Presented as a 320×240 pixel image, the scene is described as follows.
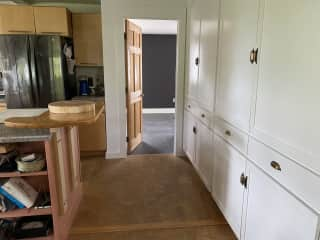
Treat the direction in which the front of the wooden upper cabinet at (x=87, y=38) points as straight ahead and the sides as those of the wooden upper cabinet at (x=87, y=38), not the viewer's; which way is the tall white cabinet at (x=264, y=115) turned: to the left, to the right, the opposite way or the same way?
to the right

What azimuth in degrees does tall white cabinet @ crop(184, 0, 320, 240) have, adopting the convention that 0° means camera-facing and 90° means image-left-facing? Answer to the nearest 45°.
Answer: approximately 45°

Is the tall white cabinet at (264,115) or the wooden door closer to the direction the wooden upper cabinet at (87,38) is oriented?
the tall white cabinet

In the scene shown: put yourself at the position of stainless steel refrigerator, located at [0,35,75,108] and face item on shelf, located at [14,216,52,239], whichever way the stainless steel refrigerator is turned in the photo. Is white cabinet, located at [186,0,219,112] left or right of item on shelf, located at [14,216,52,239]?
left

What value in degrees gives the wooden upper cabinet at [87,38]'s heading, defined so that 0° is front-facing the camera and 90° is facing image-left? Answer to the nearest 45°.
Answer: approximately 0°

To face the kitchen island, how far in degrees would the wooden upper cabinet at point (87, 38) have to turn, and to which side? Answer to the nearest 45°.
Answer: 0° — it already faces it

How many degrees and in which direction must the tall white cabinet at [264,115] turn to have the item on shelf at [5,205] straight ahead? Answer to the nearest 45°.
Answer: approximately 45° to its right
